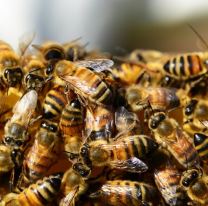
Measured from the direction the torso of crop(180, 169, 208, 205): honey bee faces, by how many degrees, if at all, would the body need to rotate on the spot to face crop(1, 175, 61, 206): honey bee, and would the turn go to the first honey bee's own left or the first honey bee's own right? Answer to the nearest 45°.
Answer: approximately 45° to the first honey bee's own left

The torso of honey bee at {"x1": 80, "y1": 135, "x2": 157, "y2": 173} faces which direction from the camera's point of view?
to the viewer's left

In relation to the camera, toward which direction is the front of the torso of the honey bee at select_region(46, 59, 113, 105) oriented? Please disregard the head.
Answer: to the viewer's left

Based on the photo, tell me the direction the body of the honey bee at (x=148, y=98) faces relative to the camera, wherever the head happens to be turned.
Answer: to the viewer's left

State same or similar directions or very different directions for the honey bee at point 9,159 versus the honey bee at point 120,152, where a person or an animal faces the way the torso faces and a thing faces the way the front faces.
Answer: very different directions

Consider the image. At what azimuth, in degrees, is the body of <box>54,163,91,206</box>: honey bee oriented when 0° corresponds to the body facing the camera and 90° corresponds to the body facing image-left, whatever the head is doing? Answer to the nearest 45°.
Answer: approximately 225°

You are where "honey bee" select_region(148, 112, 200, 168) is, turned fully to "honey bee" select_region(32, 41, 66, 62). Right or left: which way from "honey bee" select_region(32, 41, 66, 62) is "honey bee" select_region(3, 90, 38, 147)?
left

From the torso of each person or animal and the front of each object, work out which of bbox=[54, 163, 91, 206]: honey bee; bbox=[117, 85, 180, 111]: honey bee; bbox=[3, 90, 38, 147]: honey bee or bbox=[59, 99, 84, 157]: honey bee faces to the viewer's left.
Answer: bbox=[117, 85, 180, 111]: honey bee
